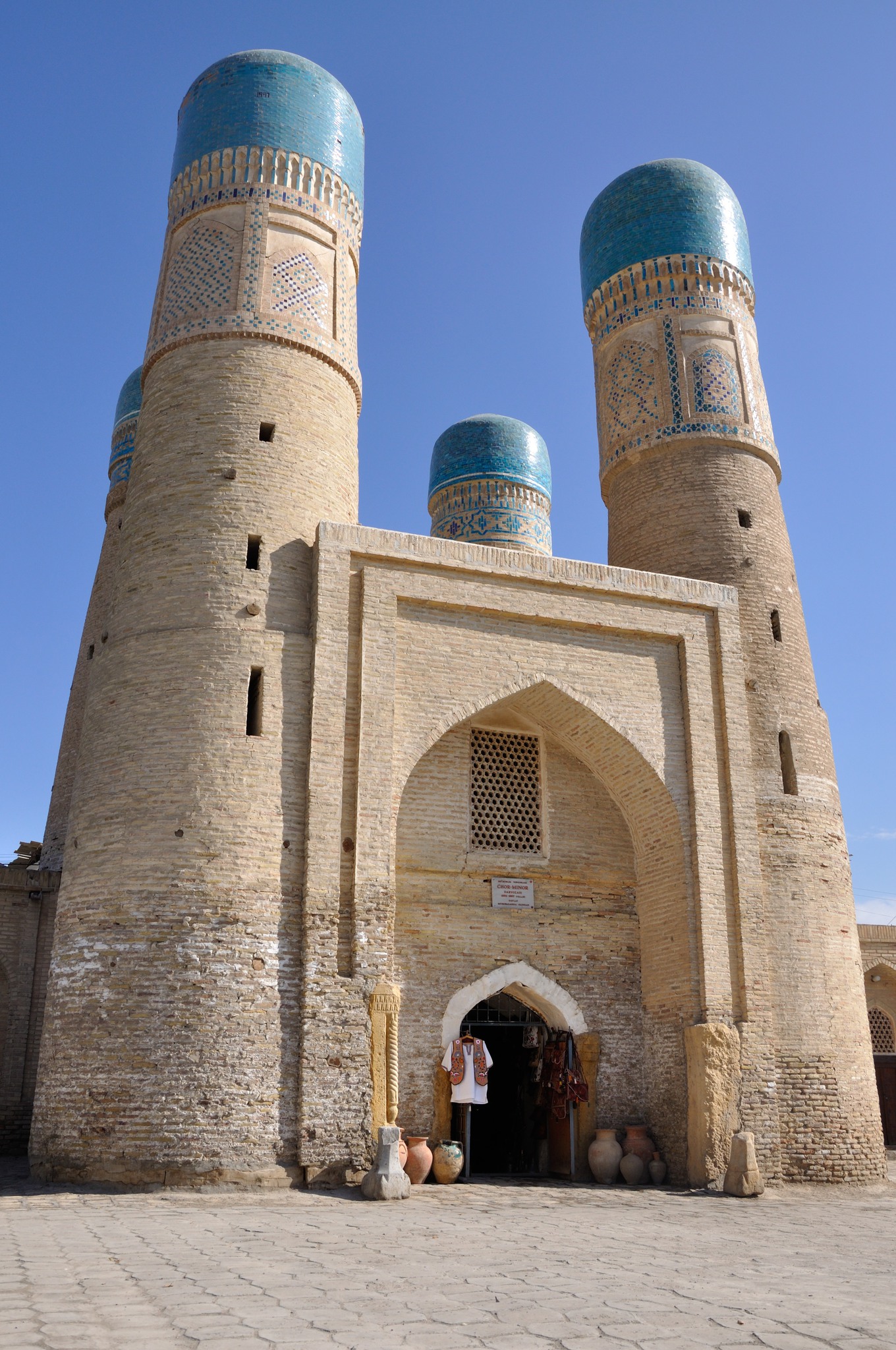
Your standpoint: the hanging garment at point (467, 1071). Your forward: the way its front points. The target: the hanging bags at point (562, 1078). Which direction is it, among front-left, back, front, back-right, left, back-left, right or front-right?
back-left

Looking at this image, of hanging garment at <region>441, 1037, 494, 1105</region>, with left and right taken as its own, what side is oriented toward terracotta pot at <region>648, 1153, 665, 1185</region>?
left

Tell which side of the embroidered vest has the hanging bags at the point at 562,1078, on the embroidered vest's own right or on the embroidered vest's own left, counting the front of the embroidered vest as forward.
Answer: on the embroidered vest's own left

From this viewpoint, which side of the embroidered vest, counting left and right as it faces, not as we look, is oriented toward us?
front

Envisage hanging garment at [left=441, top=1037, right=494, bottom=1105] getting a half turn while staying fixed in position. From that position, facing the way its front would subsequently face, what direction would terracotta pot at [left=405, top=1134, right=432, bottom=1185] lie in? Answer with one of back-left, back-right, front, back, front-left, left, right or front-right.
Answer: back-left

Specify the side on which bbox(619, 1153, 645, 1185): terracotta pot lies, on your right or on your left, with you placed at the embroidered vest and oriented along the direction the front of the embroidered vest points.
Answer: on your left

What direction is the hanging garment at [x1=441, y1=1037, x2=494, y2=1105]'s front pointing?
toward the camera
